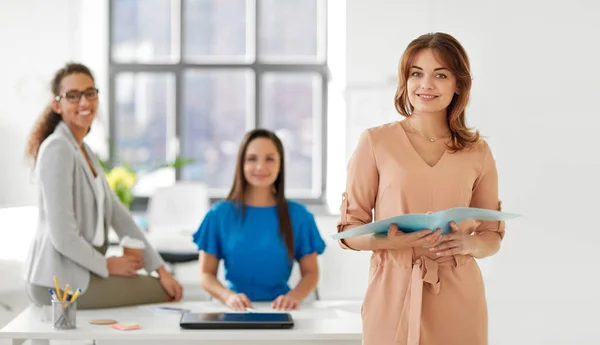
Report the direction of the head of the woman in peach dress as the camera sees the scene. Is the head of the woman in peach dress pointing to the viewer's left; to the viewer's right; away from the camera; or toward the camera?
toward the camera

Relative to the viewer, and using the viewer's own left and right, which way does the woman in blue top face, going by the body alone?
facing the viewer

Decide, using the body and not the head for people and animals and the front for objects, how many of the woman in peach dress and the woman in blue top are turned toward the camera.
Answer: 2

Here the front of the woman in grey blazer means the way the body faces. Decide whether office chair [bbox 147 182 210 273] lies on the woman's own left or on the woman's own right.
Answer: on the woman's own left

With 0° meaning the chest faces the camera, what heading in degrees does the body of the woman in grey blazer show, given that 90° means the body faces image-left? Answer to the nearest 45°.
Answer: approximately 315°

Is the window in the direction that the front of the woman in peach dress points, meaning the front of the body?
no

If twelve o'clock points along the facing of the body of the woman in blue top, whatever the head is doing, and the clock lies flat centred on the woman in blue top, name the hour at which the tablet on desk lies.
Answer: The tablet on desk is roughly at 12 o'clock from the woman in blue top.

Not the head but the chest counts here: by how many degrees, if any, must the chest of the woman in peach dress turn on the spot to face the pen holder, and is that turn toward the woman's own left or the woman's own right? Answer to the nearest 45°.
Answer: approximately 90° to the woman's own right

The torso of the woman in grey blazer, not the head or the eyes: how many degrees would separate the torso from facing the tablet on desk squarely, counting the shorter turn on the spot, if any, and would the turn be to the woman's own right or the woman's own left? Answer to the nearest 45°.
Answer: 0° — they already face it

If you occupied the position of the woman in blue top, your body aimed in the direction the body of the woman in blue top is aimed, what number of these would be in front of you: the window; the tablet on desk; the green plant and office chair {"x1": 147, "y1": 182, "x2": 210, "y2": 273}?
1

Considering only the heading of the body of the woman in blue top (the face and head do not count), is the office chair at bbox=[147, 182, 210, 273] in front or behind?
behind

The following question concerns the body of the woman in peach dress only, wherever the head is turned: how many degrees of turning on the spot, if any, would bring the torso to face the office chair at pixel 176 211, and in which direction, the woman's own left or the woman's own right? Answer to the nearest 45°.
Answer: approximately 135° to the woman's own right

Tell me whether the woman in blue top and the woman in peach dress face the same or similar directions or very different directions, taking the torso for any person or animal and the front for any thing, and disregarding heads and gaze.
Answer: same or similar directions

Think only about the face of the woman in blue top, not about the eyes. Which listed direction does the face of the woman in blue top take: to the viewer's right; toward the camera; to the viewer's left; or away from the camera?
toward the camera

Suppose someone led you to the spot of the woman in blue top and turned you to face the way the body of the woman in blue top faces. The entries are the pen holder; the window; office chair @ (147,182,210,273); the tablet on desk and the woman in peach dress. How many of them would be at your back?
2

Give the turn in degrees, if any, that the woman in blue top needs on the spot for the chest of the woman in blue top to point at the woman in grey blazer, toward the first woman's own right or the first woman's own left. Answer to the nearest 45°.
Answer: approximately 90° to the first woman's own right

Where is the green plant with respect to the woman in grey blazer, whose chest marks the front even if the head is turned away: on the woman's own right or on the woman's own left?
on the woman's own left

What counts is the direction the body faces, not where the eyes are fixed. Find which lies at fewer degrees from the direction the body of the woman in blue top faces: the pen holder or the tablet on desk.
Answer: the tablet on desk

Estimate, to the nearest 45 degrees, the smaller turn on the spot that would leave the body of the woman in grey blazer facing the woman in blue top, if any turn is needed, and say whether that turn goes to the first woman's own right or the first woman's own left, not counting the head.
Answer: approximately 45° to the first woman's own left

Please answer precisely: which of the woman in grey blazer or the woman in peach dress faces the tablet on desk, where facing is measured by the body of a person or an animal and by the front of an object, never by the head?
the woman in grey blazer
